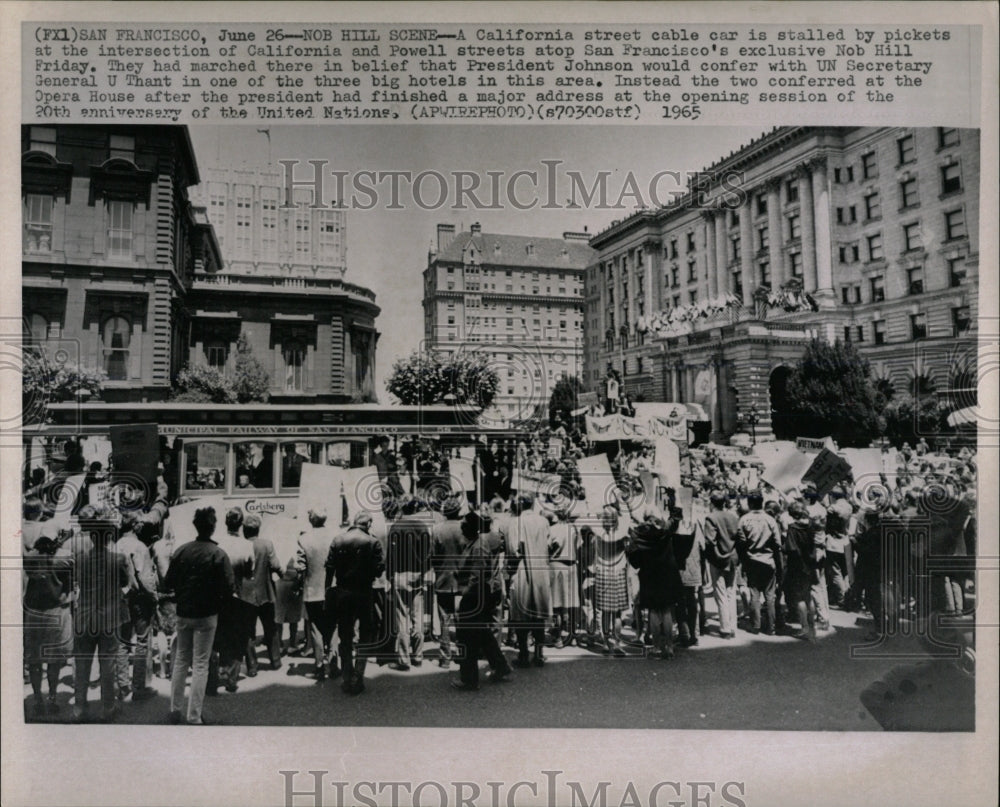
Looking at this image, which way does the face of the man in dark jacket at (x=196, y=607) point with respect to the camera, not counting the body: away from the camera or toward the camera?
away from the camera

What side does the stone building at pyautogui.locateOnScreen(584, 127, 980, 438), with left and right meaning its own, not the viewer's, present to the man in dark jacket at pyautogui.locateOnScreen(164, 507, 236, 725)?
front

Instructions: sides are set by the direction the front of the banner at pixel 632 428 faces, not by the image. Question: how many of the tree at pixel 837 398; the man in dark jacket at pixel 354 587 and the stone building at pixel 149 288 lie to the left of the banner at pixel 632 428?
1

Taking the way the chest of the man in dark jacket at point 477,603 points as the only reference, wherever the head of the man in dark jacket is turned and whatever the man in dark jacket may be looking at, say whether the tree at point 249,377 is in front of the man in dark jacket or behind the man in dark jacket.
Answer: in front

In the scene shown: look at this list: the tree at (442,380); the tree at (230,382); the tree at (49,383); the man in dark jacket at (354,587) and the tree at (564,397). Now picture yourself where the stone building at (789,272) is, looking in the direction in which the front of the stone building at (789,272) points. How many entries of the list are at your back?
0

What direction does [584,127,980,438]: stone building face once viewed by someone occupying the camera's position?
facing the viewer and to the left of the viewer

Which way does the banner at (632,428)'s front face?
toward the camera
